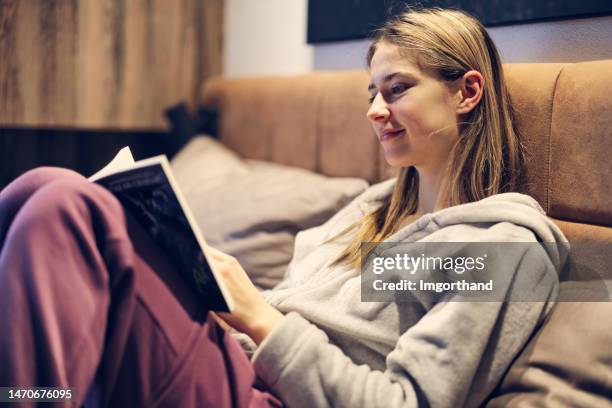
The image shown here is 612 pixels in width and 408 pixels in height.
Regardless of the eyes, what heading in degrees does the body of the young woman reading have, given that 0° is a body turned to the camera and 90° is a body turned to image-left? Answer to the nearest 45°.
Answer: approximately 45°

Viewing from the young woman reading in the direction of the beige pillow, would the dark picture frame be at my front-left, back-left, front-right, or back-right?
front-right

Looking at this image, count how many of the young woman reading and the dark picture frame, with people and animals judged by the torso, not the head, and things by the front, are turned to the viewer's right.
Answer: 0

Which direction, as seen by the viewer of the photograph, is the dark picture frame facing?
facing the viewer and to the left of the viewer
